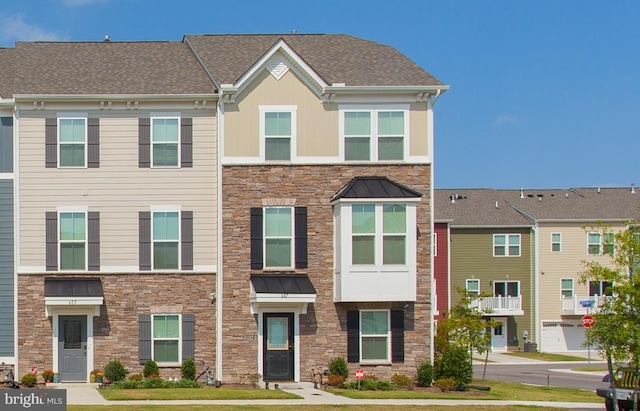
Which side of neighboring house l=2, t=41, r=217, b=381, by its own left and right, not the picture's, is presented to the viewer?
front

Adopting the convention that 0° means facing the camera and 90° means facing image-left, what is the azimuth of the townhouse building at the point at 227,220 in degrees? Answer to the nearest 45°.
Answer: approximately 0°

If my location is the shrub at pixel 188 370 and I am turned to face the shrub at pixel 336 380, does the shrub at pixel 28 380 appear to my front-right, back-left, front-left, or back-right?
back-right

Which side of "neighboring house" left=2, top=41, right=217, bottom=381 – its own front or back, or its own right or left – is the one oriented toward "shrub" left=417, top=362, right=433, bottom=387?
left

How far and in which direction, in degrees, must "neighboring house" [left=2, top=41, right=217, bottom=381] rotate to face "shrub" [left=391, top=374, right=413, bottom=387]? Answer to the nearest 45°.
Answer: approximately 90° to its left

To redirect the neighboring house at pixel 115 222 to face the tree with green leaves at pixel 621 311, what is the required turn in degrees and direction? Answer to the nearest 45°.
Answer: approximately 45° to its left
